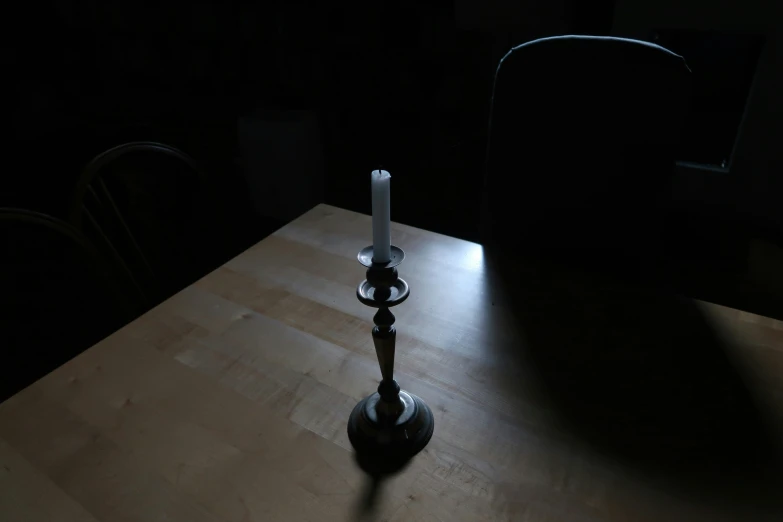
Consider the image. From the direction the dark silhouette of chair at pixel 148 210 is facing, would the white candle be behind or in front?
in front

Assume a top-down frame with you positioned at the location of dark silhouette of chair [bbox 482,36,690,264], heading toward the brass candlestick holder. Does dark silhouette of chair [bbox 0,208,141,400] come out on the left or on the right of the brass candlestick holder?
right

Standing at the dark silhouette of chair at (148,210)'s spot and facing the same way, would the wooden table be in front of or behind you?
in front

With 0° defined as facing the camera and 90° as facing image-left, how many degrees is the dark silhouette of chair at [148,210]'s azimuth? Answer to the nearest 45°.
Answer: approximately 315°

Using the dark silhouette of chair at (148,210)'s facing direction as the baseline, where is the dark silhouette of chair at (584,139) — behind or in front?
in front

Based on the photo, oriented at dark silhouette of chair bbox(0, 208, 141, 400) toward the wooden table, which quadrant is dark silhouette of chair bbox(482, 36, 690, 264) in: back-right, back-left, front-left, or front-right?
front-left

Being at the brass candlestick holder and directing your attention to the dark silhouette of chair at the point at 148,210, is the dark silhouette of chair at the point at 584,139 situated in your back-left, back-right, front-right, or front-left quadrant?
front-right

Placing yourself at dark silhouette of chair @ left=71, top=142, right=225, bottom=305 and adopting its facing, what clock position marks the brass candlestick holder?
The brass candlestick holder is roughly at 1 o'clock from the dark silhouette of chair.
